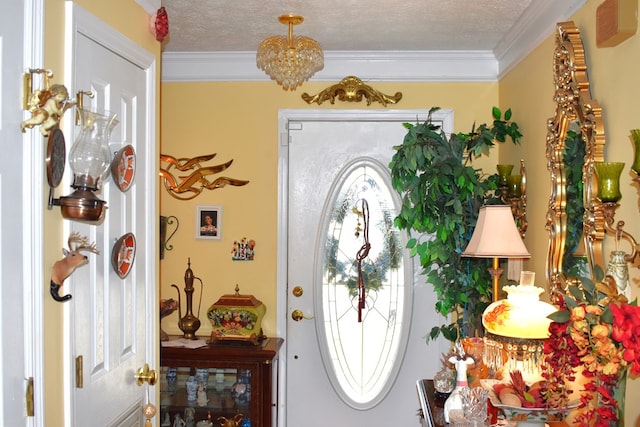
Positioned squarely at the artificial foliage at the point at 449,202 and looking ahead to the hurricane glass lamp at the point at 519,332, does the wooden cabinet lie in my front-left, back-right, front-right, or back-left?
back-right

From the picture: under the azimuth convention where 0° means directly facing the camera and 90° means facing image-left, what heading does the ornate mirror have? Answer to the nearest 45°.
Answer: approximately 90°

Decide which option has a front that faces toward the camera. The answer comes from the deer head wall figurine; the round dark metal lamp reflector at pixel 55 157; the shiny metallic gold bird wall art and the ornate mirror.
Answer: the shiny metallic gold bird wall art

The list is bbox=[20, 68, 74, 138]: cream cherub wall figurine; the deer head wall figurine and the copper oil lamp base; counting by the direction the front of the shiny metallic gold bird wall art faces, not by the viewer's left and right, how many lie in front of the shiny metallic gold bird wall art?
3

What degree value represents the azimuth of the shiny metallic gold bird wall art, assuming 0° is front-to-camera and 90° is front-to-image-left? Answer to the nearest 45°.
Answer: approximately 0°

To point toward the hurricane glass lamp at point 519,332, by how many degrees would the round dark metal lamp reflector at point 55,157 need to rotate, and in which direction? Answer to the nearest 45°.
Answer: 0° — it already faces it

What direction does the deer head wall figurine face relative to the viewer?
to the viewer's right
